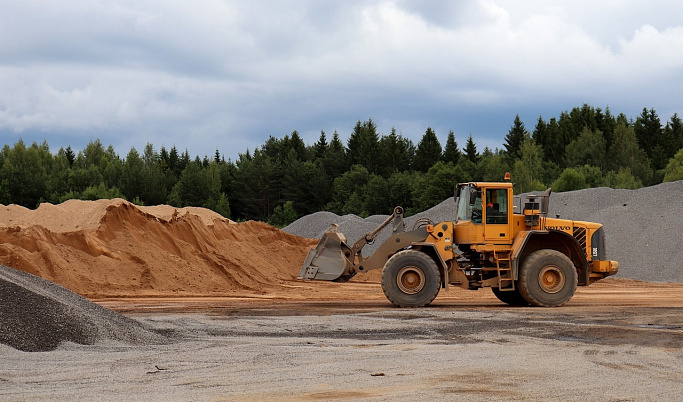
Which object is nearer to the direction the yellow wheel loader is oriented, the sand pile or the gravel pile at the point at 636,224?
the sand pile

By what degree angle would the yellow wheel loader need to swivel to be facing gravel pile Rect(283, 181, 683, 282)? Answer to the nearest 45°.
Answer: approximately 90° to its right

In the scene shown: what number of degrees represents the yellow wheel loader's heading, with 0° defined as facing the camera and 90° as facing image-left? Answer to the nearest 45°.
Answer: approximately 90°

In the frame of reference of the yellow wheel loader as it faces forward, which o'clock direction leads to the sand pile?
The sand pile is roughly at 1 o'clock from the yellow wheel loader.

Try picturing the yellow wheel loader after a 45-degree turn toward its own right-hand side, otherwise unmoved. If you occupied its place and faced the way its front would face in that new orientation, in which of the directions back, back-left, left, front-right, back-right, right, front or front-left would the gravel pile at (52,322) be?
left
